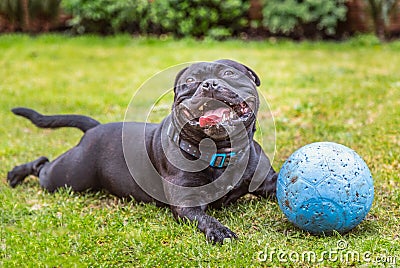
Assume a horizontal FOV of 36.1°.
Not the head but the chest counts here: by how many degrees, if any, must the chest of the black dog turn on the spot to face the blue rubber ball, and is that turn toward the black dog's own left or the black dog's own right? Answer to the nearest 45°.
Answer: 0° — it already faces it

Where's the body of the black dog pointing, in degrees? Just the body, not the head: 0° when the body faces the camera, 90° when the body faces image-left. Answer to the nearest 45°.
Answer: approximately 315°
